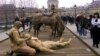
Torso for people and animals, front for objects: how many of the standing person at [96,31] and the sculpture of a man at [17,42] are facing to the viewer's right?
1

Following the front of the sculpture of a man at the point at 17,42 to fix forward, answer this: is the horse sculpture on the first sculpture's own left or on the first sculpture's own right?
on the first sculpture's own left

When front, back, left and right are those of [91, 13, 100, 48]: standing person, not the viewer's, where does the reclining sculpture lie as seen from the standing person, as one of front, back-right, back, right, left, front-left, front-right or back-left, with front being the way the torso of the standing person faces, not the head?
front-right

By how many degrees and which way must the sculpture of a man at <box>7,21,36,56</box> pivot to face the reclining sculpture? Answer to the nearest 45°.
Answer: approximately 45° to its left

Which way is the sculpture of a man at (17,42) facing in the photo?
to the viewer's right
